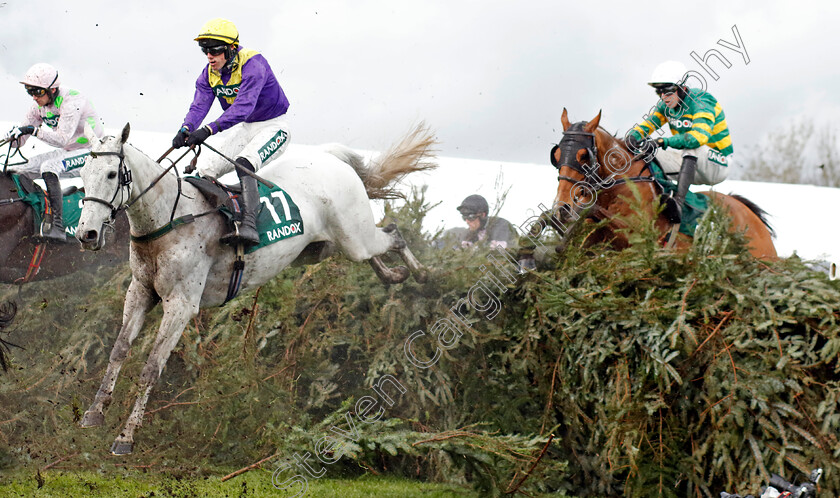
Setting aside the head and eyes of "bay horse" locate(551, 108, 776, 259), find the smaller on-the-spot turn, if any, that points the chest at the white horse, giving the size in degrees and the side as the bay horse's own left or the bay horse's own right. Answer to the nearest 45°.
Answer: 0° — it already faces it

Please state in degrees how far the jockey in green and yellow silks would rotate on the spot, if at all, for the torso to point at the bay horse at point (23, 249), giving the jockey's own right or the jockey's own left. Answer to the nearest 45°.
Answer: approximately 45° to the jockey's own right

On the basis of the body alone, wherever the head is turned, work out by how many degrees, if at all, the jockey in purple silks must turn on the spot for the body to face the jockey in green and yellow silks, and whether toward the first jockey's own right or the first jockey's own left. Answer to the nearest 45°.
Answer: approximately 135° to the first jockey's own left

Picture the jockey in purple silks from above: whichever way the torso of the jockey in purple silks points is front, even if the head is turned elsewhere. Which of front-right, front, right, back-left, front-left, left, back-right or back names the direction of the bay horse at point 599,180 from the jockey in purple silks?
back-left

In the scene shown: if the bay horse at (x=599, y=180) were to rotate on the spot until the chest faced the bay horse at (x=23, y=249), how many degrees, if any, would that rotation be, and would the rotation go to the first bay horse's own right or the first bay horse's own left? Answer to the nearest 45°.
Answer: approximately 45° to the first bay horse's own right

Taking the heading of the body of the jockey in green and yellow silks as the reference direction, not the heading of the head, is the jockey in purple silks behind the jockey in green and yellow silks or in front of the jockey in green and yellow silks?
in front

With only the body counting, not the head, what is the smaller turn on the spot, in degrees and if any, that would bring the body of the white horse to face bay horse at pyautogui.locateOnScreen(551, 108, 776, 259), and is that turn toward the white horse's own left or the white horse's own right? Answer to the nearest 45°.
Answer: approximately 135° to the white horse's own left

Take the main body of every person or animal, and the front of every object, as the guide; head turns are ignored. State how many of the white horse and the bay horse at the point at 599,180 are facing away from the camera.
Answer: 0

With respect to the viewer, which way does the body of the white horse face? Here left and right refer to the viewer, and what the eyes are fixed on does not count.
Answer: facing the viewer and to the left of the viewer
